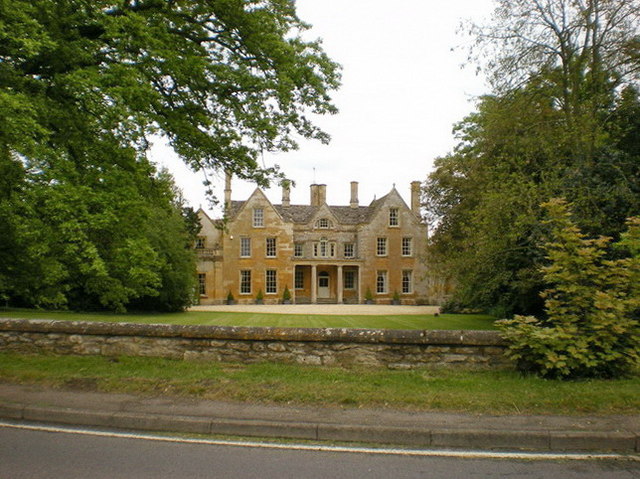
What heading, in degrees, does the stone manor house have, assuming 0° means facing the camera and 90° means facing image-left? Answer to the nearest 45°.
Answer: approximately 0°

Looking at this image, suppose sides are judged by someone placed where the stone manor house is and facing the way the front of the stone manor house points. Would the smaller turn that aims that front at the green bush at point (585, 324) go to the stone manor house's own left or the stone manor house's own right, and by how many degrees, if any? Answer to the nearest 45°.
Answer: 0° — it already faces it

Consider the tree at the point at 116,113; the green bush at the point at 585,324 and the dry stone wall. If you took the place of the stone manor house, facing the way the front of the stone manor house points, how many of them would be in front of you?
3

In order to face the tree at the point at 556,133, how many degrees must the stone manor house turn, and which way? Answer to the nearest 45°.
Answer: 0° — it already faces it

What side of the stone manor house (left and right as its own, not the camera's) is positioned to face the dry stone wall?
front

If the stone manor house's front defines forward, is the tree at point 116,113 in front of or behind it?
in front
